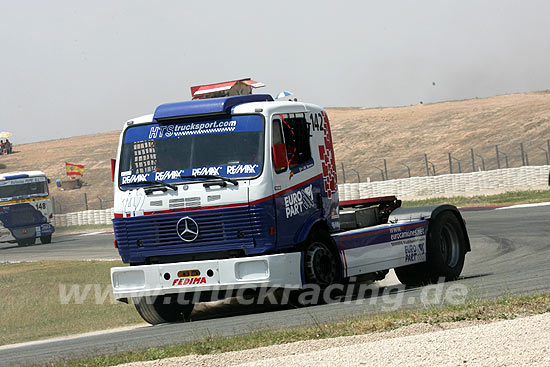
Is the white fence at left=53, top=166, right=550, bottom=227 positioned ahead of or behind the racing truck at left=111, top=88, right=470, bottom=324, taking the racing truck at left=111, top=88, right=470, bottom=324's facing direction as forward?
behind

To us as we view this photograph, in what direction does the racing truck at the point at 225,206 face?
facing the viewer and to the left of the viewer

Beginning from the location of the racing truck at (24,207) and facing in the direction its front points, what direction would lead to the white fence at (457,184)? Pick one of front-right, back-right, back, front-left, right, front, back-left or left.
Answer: left

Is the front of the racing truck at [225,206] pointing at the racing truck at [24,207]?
no

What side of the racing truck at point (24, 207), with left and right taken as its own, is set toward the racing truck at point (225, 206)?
front

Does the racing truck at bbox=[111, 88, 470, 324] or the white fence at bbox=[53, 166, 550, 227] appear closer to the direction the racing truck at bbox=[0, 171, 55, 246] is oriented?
the racing truck

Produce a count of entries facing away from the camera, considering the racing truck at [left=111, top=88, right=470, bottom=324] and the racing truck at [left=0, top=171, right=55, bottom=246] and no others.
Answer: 0

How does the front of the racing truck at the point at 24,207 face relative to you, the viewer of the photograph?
facing the viewer

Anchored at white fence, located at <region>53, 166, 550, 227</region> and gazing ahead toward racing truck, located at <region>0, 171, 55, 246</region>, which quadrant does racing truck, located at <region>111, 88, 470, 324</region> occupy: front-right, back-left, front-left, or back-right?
front-left
